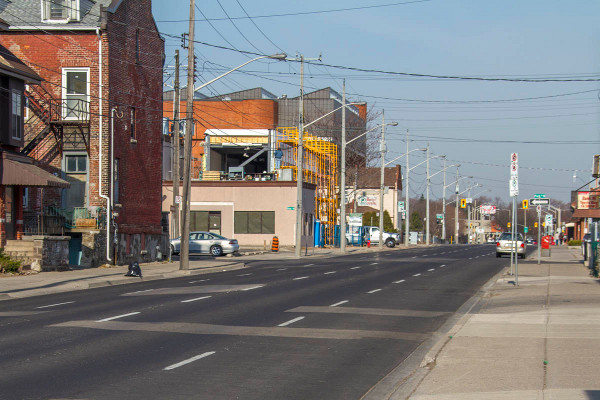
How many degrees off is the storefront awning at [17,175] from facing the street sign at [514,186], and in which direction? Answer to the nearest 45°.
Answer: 0° — it already faces it

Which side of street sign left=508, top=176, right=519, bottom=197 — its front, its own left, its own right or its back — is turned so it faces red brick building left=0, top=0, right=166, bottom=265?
right

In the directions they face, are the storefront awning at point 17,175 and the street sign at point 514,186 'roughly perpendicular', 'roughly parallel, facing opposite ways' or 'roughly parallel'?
roughly perpendicular

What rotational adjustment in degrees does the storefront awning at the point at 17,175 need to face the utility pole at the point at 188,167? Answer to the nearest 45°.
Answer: approximately 45° to its left

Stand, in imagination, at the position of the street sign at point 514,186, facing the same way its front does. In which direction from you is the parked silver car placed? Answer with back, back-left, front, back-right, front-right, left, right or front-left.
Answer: back-right

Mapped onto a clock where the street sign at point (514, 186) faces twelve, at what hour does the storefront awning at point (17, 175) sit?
The storefront awning is roughly at 3 o'clock from the street sign.

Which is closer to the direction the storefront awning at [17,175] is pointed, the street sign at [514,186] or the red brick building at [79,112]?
the street sign

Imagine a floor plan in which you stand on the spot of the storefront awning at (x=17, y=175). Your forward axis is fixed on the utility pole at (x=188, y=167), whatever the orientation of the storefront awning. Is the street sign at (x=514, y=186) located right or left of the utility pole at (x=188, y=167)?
right

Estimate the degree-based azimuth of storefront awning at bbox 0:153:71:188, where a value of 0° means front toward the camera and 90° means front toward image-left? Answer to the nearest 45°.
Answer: approximately 315°

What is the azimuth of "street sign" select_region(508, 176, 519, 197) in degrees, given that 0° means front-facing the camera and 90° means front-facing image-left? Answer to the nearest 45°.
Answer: approximately 0°
